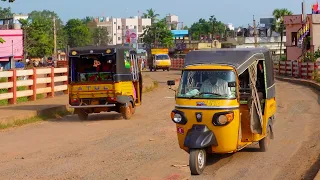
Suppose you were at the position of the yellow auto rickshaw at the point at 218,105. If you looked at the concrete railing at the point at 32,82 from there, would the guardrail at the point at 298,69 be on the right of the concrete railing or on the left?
right

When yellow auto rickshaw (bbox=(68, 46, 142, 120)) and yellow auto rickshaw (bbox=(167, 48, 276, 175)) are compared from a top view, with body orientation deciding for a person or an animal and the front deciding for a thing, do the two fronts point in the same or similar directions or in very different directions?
very different directions

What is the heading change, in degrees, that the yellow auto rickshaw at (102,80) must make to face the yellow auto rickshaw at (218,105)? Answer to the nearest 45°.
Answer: approximately 135° to its right

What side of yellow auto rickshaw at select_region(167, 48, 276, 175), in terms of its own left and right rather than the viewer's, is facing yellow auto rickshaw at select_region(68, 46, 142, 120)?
right

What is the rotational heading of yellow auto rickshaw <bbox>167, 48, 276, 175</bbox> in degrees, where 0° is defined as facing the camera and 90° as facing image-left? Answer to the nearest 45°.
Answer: approximately 45°

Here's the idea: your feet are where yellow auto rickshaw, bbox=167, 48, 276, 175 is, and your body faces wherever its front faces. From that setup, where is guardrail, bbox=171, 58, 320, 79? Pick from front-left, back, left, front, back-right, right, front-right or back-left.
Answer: back-right

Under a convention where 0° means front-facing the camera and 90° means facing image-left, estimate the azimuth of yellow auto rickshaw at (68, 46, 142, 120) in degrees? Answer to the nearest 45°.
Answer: approximately 225°

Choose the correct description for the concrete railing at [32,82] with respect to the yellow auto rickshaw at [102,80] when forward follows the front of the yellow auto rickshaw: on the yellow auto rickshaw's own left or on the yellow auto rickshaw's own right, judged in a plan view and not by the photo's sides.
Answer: on the yellow auto rickshaw's own left
